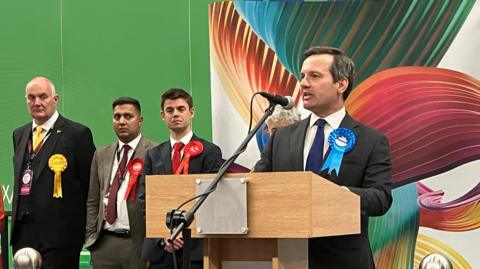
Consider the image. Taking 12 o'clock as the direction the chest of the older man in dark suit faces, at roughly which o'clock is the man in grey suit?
The man in grey suit is roughly at 8 o'clock from the older man in dark suit.

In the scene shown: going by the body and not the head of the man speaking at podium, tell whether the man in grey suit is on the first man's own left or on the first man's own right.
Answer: on the first man's own right

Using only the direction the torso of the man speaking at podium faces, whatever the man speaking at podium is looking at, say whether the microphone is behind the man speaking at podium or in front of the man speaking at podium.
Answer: in front

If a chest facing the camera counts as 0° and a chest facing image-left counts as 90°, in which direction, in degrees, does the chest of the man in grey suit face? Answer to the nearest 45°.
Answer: approximately 0°

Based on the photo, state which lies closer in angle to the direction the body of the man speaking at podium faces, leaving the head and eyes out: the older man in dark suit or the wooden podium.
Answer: the wooden podium

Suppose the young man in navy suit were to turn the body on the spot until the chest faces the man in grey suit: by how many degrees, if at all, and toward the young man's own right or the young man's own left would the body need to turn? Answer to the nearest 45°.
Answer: approximately 135° to the young man's own right

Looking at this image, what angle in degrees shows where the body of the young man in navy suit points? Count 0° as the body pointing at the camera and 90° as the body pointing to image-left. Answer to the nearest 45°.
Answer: approximately 0°

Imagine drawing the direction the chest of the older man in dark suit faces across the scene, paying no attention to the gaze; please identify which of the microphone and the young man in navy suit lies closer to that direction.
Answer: the microphone
